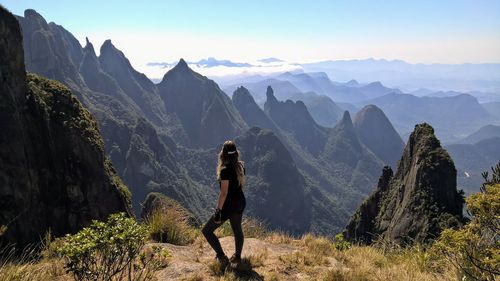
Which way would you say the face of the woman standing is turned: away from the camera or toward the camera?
away from the camera

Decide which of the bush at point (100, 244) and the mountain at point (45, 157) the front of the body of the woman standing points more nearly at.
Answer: the mountain

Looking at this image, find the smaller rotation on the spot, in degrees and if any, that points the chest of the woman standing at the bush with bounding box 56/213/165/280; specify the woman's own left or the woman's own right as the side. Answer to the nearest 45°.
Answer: approximately 90° to the woman's own left

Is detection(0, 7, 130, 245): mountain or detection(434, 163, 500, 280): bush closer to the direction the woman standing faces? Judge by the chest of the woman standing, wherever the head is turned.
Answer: the mountain

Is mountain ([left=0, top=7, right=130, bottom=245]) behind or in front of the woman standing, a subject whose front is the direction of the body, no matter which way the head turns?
in front

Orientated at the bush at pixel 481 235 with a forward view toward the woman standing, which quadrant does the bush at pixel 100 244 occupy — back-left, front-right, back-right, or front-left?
front-left

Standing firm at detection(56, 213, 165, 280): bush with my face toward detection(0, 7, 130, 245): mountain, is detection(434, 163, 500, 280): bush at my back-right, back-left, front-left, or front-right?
back-right

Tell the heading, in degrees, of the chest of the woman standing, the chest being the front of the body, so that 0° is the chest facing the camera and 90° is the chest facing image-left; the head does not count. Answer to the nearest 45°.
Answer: approximately 135°
